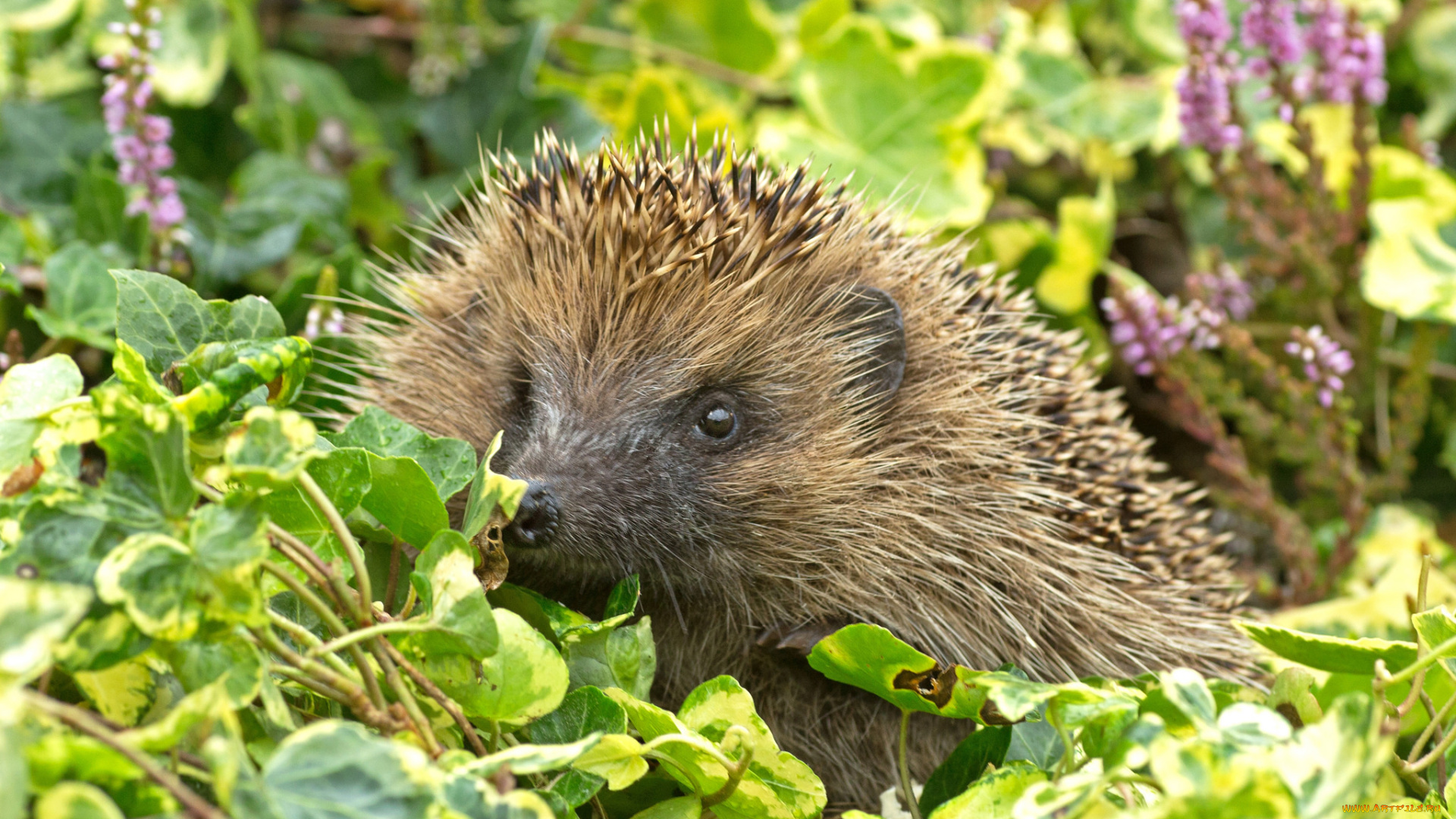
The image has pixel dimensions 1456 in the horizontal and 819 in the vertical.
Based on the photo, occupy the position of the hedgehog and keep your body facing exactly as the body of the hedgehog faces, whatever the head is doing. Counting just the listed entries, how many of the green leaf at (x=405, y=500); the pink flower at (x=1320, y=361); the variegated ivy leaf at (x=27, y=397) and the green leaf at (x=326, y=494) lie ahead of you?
3

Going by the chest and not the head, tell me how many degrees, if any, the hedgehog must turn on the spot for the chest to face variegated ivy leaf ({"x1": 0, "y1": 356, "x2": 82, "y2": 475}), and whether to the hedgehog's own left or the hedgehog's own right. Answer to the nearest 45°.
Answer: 0° — it already faces it

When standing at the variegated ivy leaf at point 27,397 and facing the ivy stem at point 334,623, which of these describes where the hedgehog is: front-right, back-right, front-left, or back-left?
front-left

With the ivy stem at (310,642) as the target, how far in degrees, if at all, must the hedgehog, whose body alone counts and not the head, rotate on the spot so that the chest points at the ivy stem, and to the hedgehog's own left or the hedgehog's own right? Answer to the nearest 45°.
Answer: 0° — it already faces it

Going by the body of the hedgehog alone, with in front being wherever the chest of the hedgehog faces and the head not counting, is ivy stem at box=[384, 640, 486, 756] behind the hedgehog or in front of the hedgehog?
in front

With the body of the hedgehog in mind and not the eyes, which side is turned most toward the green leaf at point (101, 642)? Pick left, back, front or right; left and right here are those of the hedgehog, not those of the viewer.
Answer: front

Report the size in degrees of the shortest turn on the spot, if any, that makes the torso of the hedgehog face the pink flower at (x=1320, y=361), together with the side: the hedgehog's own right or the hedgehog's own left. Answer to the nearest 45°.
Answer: approximately 180°

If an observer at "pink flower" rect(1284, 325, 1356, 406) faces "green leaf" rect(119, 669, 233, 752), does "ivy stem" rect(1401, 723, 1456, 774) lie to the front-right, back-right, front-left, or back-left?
front-left

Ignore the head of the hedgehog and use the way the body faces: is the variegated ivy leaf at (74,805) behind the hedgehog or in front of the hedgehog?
in front

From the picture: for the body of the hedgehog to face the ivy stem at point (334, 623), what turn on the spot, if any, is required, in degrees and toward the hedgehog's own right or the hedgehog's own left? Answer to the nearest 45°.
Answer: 0° — it already faces it

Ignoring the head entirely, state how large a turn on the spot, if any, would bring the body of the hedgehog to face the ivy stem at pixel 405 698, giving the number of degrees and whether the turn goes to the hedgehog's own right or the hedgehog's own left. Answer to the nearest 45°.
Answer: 0° — it already faces it

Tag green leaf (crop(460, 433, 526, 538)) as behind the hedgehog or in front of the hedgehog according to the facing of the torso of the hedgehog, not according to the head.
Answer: in front

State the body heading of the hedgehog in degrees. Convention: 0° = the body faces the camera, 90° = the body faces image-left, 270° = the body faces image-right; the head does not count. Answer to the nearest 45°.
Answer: approximately 45°
